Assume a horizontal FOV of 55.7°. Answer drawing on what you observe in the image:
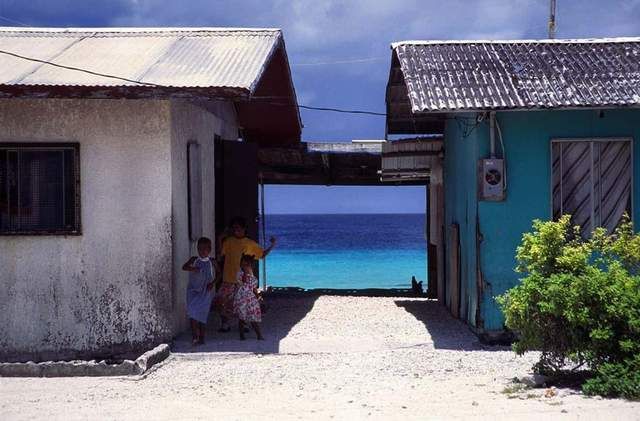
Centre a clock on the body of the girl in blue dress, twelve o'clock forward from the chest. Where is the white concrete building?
The white concrete building is roughly at 3 o'clock from the girl in blue dress.

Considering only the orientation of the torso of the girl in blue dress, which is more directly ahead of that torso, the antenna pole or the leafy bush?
the leafy bush

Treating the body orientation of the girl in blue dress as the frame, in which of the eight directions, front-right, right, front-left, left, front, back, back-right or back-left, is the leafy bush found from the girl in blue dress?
front-left

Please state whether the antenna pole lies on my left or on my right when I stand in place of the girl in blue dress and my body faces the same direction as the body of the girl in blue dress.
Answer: on my left

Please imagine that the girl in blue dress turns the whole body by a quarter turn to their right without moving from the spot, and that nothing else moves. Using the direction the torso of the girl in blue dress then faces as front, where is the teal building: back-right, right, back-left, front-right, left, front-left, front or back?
back

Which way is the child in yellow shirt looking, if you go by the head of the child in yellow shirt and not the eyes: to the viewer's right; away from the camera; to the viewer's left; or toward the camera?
toward the camera

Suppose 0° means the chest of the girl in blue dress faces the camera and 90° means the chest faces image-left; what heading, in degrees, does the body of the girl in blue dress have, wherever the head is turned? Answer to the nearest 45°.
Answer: approximately 0°
